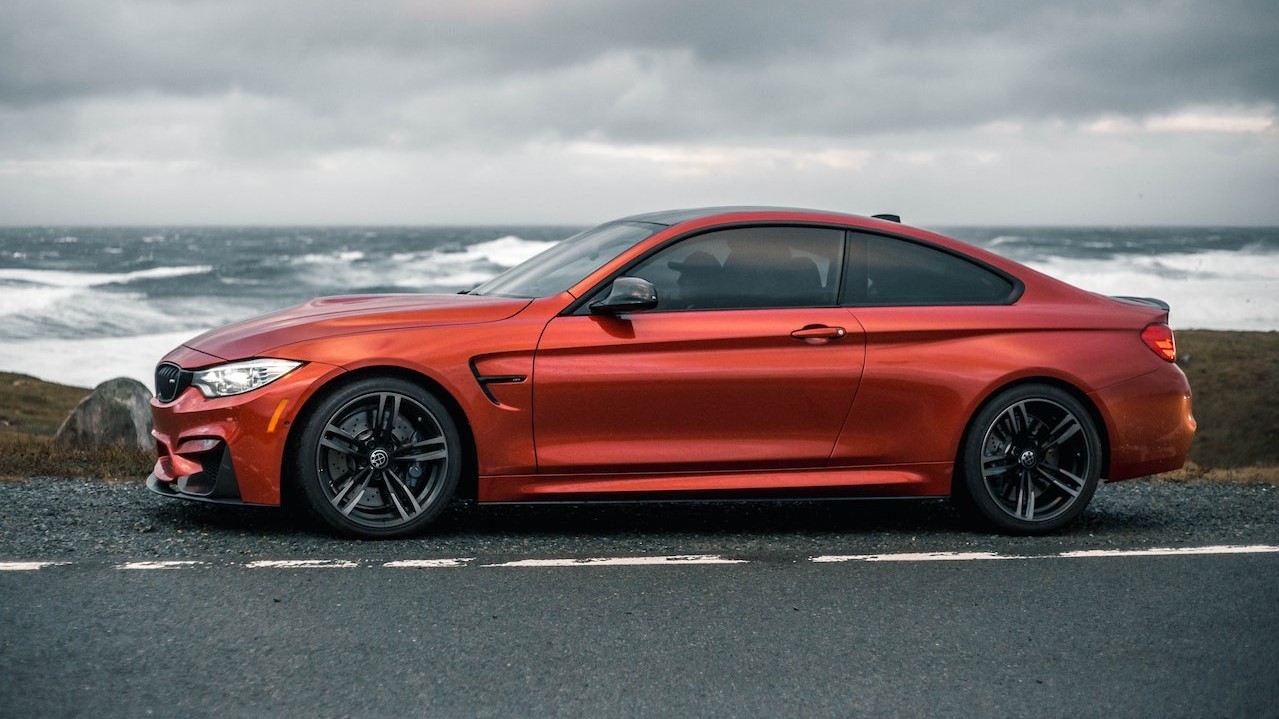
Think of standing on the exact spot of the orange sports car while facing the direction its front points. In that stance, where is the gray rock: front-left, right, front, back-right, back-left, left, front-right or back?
front-right

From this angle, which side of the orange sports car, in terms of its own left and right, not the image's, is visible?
left
